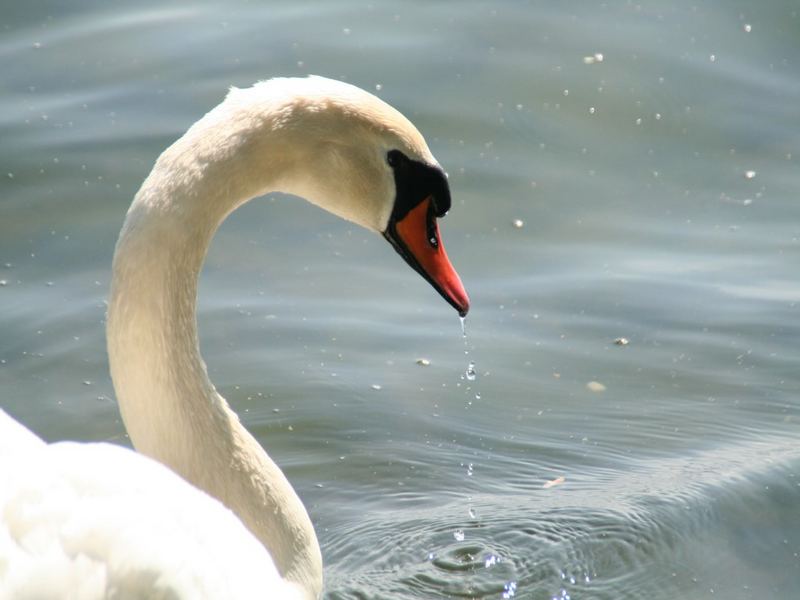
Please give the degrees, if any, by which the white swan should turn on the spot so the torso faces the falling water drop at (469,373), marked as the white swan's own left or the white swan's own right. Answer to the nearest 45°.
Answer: approximately 45° to the white swan's own left

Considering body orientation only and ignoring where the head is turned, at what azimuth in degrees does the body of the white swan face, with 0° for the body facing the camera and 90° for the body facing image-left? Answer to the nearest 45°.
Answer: approximately 270°

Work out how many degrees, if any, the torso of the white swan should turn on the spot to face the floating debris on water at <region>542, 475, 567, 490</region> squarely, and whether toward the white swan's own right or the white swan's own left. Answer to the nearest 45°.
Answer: approximately 45° to the white swan's own left

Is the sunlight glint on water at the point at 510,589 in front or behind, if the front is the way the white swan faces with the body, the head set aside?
in front

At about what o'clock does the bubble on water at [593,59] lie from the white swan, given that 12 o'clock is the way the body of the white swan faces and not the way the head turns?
The bubble on water is roughly at 10 o'clock from the white swan.

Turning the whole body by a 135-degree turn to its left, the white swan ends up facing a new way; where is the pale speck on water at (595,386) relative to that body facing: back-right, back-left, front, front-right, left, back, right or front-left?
right
